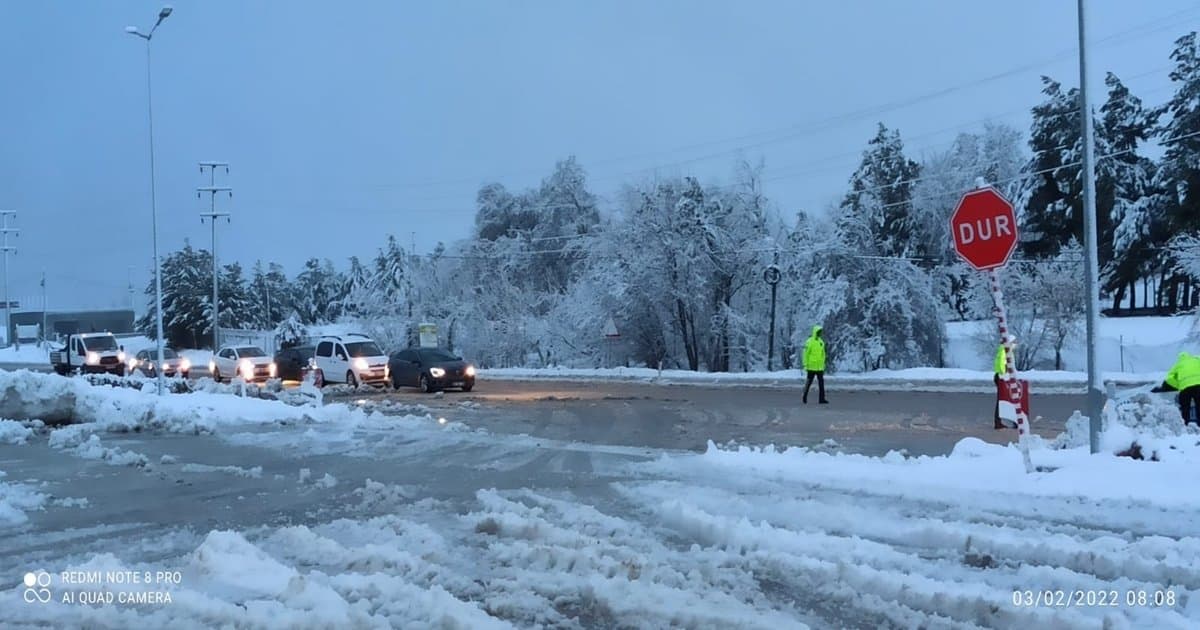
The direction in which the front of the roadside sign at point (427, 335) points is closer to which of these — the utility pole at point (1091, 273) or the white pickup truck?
the utility pole

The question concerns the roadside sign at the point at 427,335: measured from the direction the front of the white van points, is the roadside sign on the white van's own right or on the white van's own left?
on the white van's own left

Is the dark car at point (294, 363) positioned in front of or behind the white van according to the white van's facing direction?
behind

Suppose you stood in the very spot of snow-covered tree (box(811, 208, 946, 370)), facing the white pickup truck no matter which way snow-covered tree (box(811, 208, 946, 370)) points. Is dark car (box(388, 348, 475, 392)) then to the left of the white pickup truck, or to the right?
left

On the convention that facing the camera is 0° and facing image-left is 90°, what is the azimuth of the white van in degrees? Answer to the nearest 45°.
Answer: approximately 315°

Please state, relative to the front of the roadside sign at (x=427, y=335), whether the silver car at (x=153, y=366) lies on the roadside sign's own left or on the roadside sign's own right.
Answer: on the roadside sign's own right
